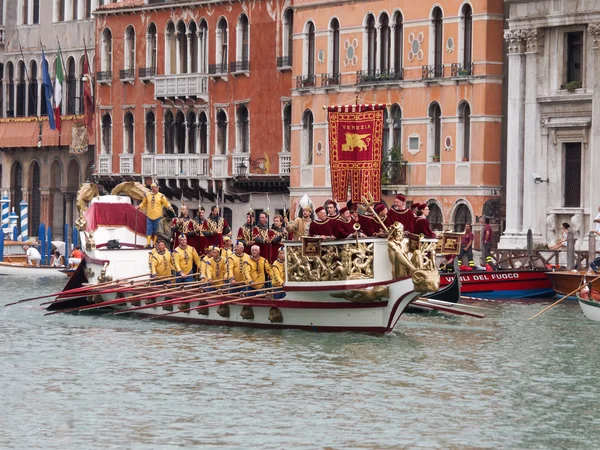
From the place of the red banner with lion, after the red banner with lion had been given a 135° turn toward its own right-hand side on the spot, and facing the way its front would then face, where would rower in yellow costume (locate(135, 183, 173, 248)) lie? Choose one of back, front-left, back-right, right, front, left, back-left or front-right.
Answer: front-left

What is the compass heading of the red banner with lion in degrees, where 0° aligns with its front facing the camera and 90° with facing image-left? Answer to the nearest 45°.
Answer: approximately 0°
